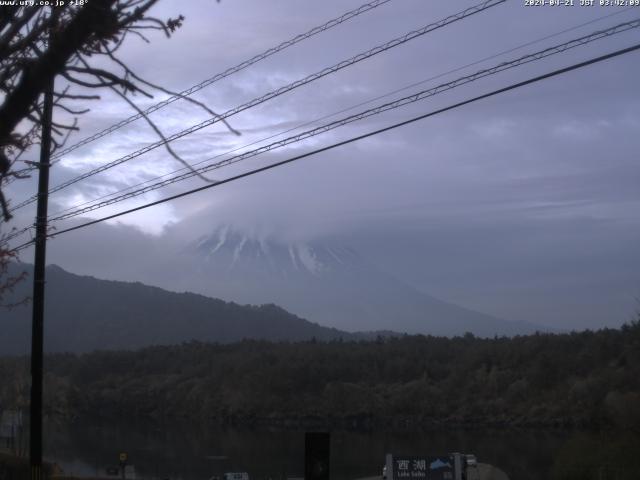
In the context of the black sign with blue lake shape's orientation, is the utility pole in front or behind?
in front

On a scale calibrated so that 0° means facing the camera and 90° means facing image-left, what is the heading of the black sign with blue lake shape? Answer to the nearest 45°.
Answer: approximately 0°
